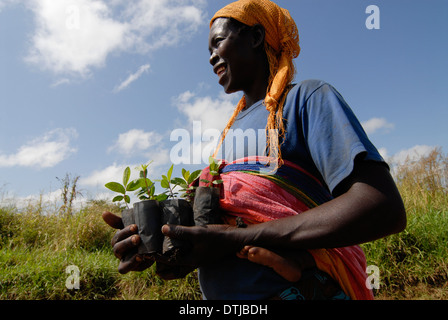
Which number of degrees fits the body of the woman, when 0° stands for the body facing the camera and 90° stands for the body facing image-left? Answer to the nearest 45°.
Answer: approximately 45°
